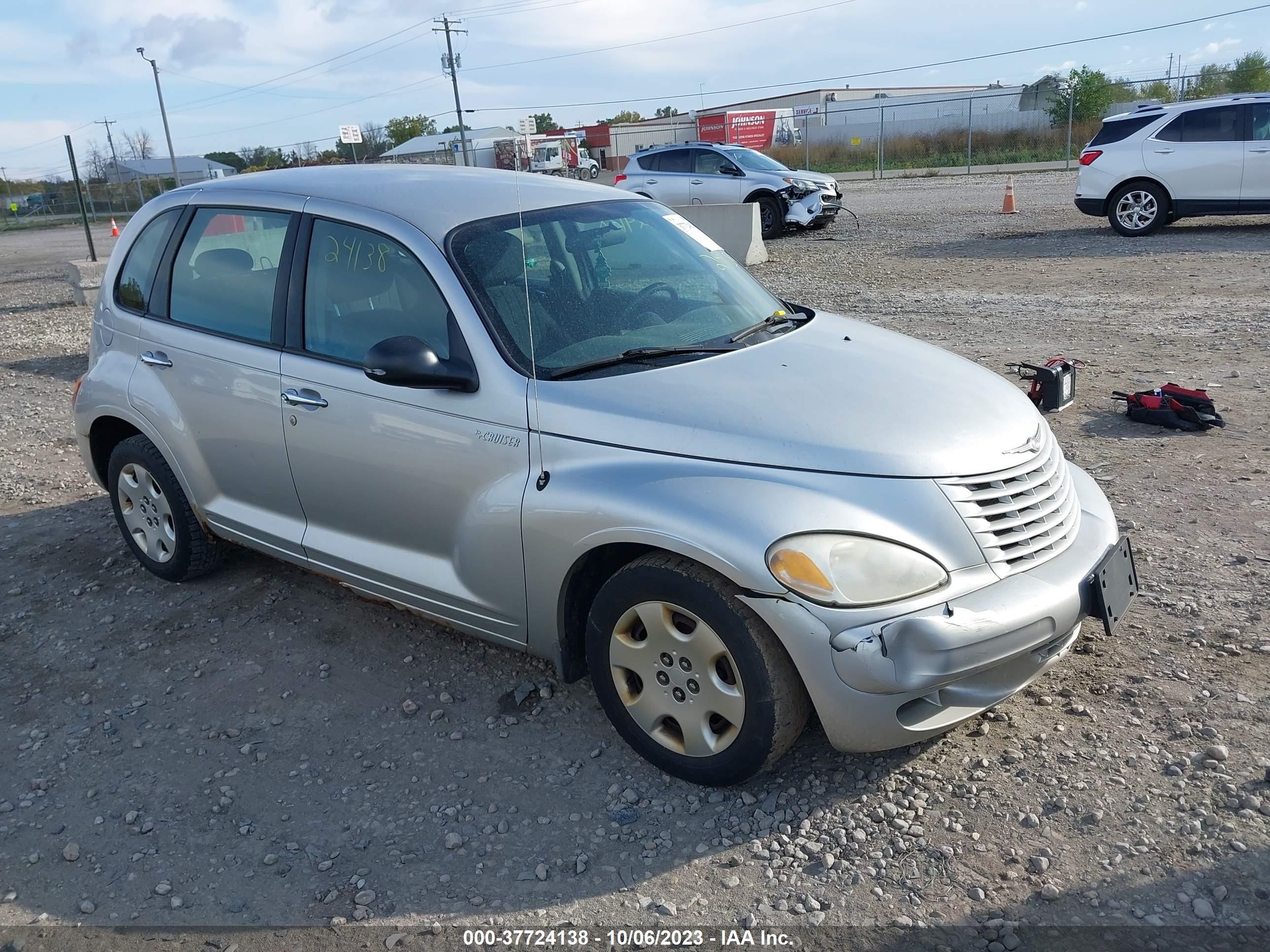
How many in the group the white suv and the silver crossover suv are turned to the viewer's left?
0

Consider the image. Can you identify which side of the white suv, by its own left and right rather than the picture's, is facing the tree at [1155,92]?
left

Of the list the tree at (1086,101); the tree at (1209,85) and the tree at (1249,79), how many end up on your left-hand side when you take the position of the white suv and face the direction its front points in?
3

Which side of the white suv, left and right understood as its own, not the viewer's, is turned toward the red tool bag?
right

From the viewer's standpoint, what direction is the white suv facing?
to the viewer's right

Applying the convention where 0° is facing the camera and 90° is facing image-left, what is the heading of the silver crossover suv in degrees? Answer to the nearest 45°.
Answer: approximately 315°

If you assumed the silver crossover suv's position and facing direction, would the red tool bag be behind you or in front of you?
in front

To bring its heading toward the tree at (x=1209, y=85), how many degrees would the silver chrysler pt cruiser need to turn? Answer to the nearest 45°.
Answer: approximately 90° to its left

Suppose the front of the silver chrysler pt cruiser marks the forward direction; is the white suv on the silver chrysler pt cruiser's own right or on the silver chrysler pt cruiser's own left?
on the silver chrysler pt cruiser's own left

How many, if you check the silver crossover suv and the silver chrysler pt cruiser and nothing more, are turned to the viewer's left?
0

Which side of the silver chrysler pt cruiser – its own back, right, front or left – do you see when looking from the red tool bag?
left

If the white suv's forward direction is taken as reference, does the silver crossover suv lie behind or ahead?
behind
